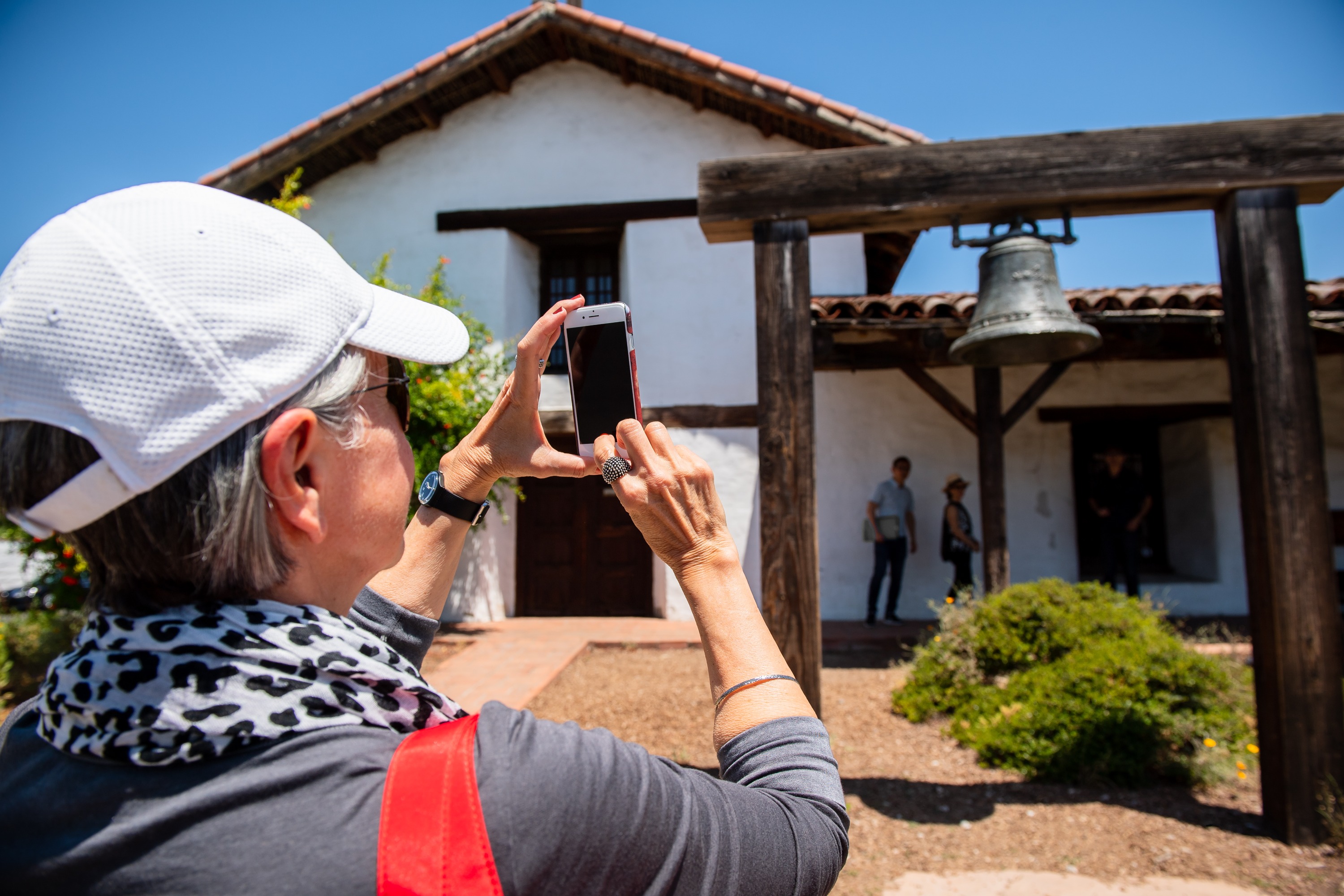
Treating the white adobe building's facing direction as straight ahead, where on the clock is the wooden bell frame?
The wooden bell frame is roughly at 11 o'clock from the white adobe building.

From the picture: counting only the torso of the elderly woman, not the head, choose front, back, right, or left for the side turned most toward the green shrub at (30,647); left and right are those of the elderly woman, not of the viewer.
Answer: left

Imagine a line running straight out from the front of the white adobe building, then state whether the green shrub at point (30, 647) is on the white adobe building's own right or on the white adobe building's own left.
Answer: on the white adobe building's own right

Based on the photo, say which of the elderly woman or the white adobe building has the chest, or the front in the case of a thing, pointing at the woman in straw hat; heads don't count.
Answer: the elderly woman

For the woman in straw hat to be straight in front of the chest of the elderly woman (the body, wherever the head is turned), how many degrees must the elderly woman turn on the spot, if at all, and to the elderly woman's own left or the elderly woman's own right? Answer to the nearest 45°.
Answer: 0° — they already face them

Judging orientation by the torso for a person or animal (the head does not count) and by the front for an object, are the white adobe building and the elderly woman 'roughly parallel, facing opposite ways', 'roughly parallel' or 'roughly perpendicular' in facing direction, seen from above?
roughly parallel, facing opposite ways

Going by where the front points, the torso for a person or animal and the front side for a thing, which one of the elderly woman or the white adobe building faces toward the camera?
the white adobe building

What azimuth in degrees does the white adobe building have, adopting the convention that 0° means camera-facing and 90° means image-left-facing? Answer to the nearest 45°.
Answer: approximately 0°

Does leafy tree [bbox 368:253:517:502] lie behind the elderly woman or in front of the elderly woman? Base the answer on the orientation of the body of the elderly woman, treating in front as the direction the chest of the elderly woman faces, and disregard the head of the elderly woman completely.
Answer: in front

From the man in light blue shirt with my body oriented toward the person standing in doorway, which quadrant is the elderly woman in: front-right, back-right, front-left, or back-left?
back-right

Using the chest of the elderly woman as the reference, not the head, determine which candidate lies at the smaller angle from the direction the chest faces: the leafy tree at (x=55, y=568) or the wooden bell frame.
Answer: the wooden bell frame

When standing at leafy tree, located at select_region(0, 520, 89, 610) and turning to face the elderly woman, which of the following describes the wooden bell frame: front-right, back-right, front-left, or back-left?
front-left

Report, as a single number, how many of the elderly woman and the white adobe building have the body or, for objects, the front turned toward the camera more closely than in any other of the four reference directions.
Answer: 1

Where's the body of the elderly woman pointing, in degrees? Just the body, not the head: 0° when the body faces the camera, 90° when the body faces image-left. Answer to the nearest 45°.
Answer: approximately 225°

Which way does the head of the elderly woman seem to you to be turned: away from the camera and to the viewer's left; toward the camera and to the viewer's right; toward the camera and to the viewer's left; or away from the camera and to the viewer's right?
away from the camera and to the viewer's right

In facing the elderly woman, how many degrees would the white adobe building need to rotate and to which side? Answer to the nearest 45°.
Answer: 0° — it already faces them
